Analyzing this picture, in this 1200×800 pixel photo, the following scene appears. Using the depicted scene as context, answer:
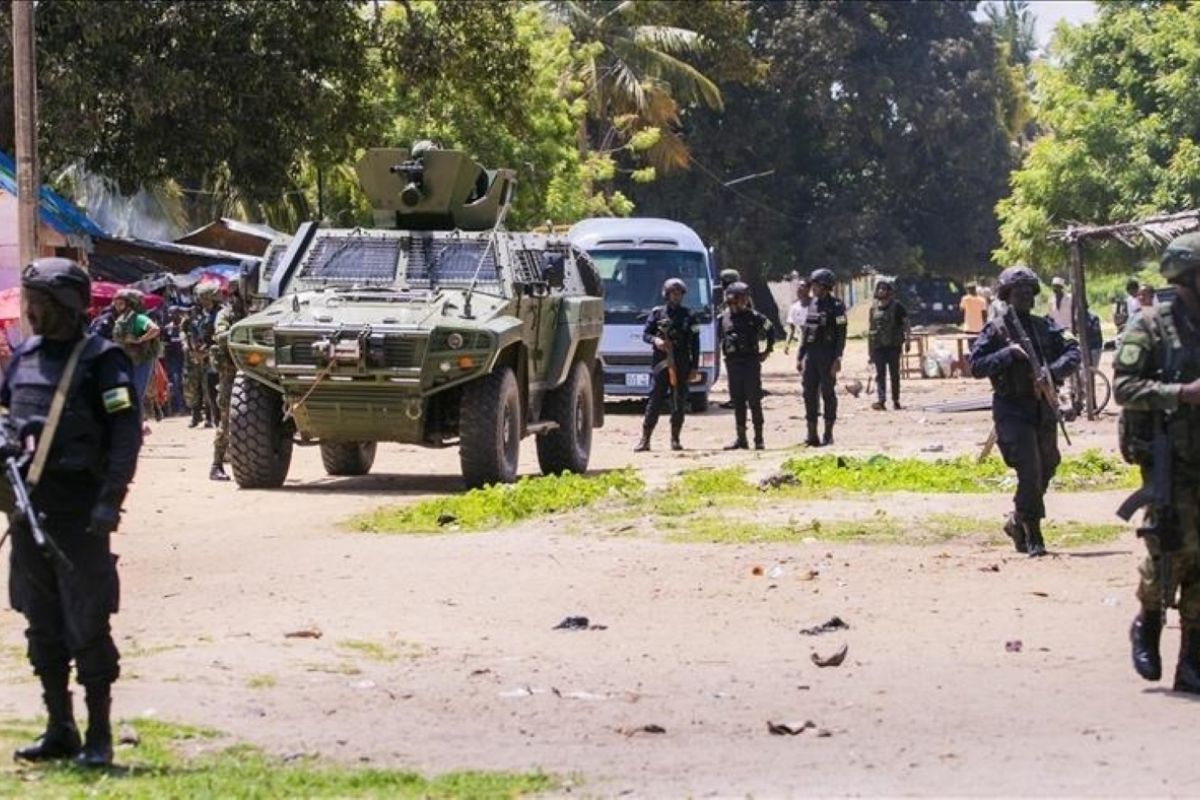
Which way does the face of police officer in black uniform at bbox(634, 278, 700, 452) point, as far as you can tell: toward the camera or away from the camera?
toward the camera

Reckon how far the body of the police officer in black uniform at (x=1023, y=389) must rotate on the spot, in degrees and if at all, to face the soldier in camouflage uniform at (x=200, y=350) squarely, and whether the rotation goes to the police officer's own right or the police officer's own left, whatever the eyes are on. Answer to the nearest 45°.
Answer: approximately 135° to the police officer's own right

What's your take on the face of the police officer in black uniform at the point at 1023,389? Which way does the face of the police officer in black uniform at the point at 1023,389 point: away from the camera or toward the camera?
toward the camera

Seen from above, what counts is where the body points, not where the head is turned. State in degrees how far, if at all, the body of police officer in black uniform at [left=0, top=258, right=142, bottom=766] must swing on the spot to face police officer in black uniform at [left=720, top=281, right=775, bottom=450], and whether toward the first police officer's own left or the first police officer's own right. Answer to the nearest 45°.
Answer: approximately 180°

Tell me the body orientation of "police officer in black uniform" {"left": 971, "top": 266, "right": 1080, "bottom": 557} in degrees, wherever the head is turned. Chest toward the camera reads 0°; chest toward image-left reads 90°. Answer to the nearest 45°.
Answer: approximately 0°

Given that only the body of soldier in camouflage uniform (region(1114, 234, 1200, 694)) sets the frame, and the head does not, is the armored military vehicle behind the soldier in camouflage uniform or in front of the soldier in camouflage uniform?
behind

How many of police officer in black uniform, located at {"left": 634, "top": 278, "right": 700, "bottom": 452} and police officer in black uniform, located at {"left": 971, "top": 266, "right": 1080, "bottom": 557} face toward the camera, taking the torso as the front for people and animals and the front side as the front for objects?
2

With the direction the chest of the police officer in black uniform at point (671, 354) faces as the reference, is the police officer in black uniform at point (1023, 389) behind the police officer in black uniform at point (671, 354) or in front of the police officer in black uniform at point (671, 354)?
in front

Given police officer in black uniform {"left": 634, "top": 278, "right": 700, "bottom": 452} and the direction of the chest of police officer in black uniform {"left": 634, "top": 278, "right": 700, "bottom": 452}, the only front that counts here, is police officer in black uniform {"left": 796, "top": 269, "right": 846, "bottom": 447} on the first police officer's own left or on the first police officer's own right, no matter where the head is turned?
on the first police officer's own left

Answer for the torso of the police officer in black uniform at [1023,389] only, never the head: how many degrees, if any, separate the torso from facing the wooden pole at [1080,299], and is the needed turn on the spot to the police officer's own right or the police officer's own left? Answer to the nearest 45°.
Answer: approximately 180°

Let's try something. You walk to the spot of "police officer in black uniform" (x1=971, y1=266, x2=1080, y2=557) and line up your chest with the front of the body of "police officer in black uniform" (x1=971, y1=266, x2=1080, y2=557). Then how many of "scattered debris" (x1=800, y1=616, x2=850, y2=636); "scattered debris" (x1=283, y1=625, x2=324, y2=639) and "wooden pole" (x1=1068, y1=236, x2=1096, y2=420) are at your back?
1

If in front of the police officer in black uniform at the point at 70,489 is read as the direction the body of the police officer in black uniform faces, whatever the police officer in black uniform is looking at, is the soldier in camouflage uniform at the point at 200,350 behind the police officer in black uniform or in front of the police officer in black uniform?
behind

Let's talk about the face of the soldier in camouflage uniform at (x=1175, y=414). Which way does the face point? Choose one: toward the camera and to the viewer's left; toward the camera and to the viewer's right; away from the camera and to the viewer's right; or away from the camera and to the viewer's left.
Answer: toward the camera and to the viewer's left

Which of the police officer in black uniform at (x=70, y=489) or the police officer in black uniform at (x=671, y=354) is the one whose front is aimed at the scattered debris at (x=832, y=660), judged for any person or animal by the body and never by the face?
the police officer in black uniform at (x=671, y=354)

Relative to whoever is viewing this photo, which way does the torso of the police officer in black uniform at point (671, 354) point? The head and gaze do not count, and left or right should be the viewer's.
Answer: facing the viewer

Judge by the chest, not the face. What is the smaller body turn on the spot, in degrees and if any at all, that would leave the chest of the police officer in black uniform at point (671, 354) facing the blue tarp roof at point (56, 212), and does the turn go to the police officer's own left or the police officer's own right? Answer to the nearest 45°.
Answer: approximately 135° to the police officer's own right

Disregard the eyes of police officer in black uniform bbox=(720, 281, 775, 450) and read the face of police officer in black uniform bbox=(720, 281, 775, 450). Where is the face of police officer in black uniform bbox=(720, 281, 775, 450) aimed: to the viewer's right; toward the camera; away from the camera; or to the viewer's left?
toward the camera

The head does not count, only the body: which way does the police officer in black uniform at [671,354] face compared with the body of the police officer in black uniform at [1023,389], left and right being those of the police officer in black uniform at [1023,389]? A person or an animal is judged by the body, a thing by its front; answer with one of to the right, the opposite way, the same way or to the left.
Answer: the same way

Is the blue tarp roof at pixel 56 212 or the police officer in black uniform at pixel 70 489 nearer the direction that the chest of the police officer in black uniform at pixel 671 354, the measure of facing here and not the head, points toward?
the police officer in black uniform
